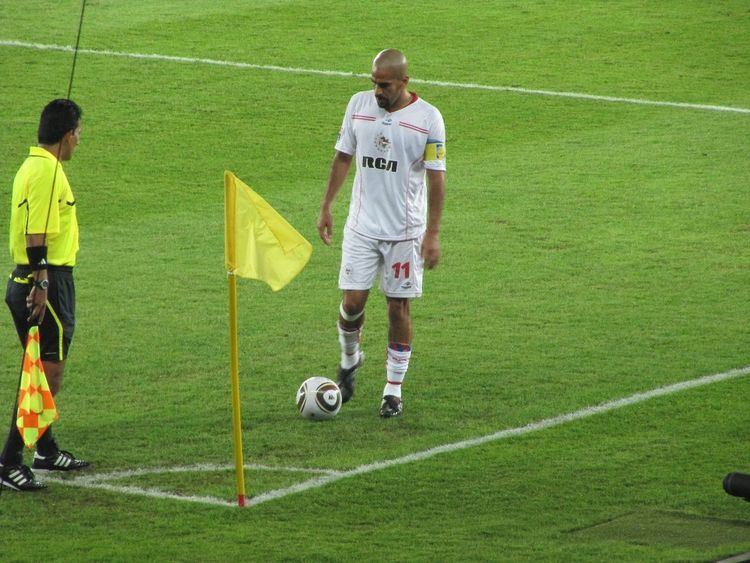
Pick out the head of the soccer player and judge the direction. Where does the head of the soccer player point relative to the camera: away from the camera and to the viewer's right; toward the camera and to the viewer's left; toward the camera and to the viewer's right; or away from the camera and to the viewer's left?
toward the camera and to the viewer's left

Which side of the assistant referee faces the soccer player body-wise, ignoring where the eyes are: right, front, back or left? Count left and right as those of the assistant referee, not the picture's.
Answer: front

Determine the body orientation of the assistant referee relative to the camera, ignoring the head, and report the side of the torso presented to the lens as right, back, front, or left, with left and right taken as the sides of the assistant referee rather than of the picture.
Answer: right

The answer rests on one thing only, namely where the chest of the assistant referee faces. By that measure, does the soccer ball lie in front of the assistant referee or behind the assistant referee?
in front

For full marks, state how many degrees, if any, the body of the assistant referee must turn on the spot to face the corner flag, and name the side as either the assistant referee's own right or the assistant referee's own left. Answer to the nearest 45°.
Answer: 0° — they already face it
